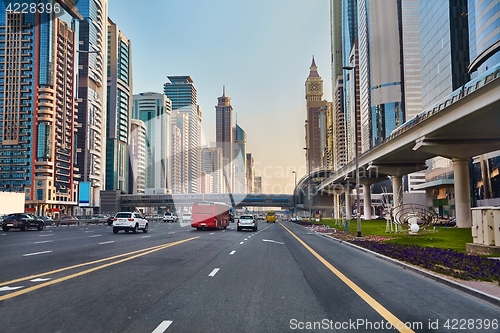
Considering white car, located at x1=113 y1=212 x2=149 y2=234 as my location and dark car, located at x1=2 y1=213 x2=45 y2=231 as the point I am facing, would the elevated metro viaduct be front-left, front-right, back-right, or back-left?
back-right

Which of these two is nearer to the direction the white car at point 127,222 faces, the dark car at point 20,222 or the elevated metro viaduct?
the elevated metro viaduct

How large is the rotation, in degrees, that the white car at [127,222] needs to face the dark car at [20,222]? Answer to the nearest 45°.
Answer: approximately 90° to its left

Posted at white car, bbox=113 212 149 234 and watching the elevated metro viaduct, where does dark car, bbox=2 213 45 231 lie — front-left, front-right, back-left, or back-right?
back-left

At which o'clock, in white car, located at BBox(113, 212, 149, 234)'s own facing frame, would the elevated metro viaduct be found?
The elevated metro viaduct is roughly at 2 o'clock from the white car.

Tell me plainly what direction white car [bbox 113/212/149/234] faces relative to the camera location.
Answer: facing away from the viewer and to the right of the viewer
